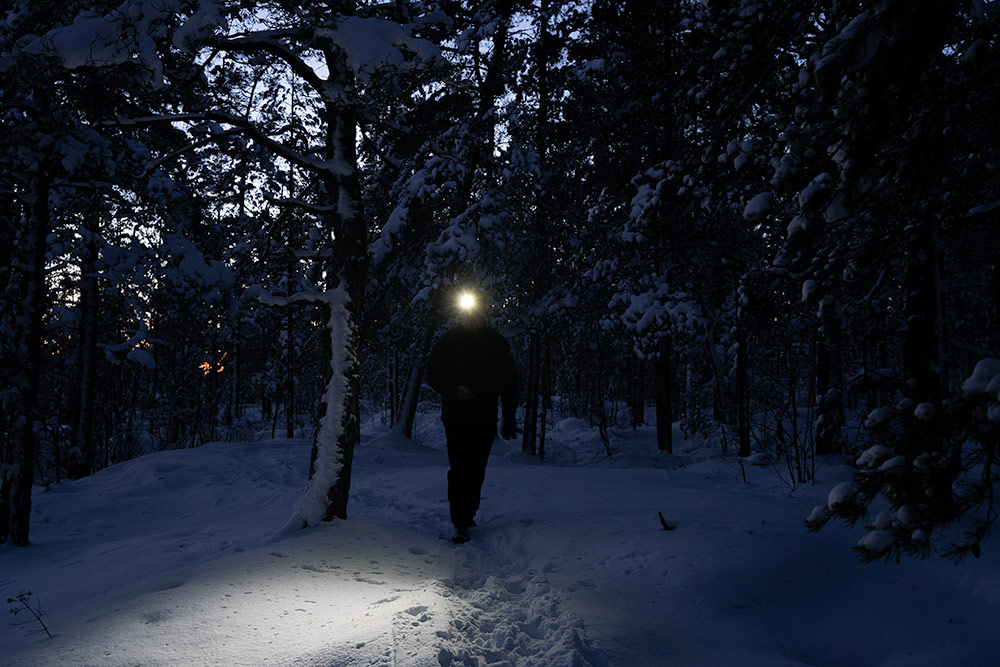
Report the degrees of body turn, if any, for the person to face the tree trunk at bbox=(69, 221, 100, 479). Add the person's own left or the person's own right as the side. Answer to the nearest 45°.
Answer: approximately 135° to the person's own right

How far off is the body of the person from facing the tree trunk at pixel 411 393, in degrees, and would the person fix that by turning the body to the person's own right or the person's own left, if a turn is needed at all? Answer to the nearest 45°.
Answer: approximately 180°

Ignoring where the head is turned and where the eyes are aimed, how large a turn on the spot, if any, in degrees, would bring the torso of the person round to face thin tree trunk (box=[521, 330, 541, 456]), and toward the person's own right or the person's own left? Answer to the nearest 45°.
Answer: approximately 180°

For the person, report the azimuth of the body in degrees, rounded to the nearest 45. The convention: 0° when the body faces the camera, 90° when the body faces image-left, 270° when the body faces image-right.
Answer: approximately 0°

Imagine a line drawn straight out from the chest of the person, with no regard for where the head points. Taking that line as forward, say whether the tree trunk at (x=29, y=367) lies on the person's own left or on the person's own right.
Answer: on the person's own right

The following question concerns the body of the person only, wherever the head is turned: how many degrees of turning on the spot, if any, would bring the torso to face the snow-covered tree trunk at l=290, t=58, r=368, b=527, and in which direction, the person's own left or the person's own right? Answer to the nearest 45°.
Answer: approximately 90° to the person's own right
